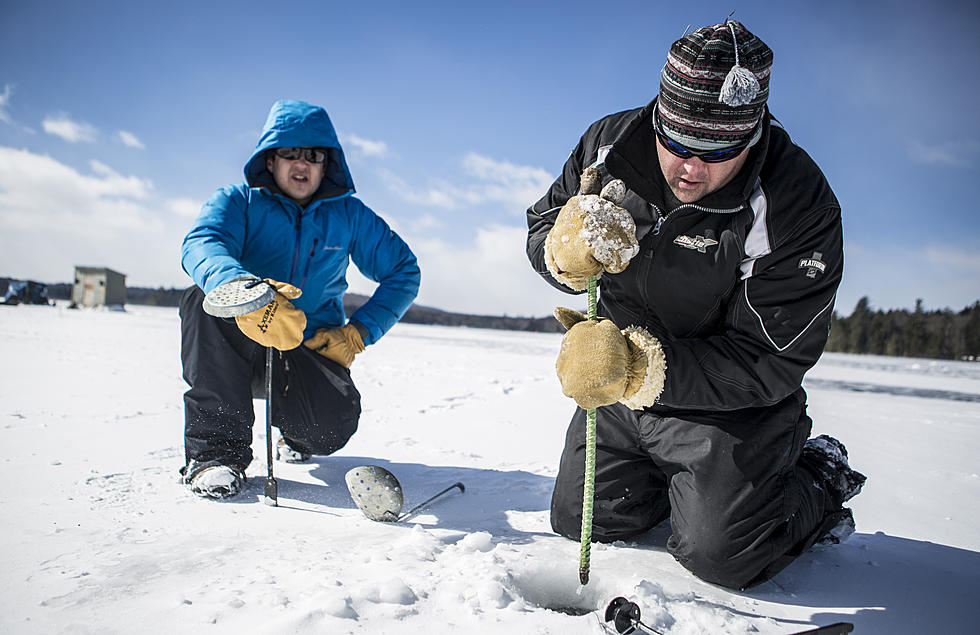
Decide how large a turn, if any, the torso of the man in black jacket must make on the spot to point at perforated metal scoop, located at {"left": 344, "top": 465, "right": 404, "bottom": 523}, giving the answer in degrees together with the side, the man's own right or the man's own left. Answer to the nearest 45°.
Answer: approximately 45° to the man's own right

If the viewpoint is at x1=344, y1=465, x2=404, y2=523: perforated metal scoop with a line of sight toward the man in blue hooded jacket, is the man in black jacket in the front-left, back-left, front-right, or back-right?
back-right

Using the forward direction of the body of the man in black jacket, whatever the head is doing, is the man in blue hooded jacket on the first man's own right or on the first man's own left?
on the first man's own right

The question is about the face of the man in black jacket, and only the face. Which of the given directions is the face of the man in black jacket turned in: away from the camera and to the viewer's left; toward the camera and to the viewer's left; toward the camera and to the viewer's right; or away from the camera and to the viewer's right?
toward the camera and to the viewer's left

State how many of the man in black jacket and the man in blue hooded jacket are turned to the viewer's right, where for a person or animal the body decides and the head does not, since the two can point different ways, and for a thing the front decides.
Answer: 0

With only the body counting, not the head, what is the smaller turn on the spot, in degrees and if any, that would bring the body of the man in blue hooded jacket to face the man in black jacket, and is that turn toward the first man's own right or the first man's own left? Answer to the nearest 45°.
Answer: approximately 45° to the first man's own left

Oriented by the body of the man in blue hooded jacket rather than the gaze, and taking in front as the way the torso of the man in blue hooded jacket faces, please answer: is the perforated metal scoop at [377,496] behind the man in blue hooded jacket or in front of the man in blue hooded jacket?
in front

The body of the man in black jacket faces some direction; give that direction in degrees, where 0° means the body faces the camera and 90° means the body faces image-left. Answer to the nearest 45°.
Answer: approximately 45°
